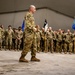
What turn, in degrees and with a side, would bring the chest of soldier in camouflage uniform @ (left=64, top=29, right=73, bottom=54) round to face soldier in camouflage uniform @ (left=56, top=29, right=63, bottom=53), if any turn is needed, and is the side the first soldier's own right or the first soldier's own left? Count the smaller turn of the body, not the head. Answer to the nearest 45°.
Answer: approximately 90° to the first soldier's own right

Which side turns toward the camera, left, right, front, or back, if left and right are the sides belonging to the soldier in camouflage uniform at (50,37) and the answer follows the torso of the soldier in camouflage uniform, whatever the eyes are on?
front

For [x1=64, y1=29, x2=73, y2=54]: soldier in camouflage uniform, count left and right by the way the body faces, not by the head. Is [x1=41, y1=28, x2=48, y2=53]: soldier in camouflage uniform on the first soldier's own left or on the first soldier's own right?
on the first soldier's own right

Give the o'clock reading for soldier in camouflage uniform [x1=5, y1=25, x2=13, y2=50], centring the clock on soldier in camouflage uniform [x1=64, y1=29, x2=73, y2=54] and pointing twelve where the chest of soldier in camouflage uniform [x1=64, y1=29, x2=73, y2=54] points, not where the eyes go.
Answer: soldier in camouflage uniform [x1=5, y1=25, x2=13, y2=50] is roughly at 3 o'clock from soldier in camouflage uniform [x1=64, y1=29, x2=73, y2=54].

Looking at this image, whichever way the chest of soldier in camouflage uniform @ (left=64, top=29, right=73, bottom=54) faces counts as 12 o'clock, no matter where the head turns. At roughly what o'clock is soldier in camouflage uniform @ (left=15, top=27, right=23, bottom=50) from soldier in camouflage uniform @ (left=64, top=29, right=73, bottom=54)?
soldier in camouflage uniform @ (left=15, top=27, right=23, bottom=50) is roughly at 3 o'clock from soldier in camouflage uniform @ (left=64, top=29, right=73, bottom=54).

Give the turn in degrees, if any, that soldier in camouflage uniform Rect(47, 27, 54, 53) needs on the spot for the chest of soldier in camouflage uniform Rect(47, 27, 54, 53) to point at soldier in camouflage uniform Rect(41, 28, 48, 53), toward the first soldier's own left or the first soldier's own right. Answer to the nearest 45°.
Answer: approximately 90° to the first soldier's own right

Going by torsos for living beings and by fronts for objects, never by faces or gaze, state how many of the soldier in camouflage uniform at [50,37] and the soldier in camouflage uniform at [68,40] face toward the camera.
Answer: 2

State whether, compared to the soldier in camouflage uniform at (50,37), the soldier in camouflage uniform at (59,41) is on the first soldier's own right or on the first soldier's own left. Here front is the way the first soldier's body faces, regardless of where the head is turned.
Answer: on the first soldier's own left
